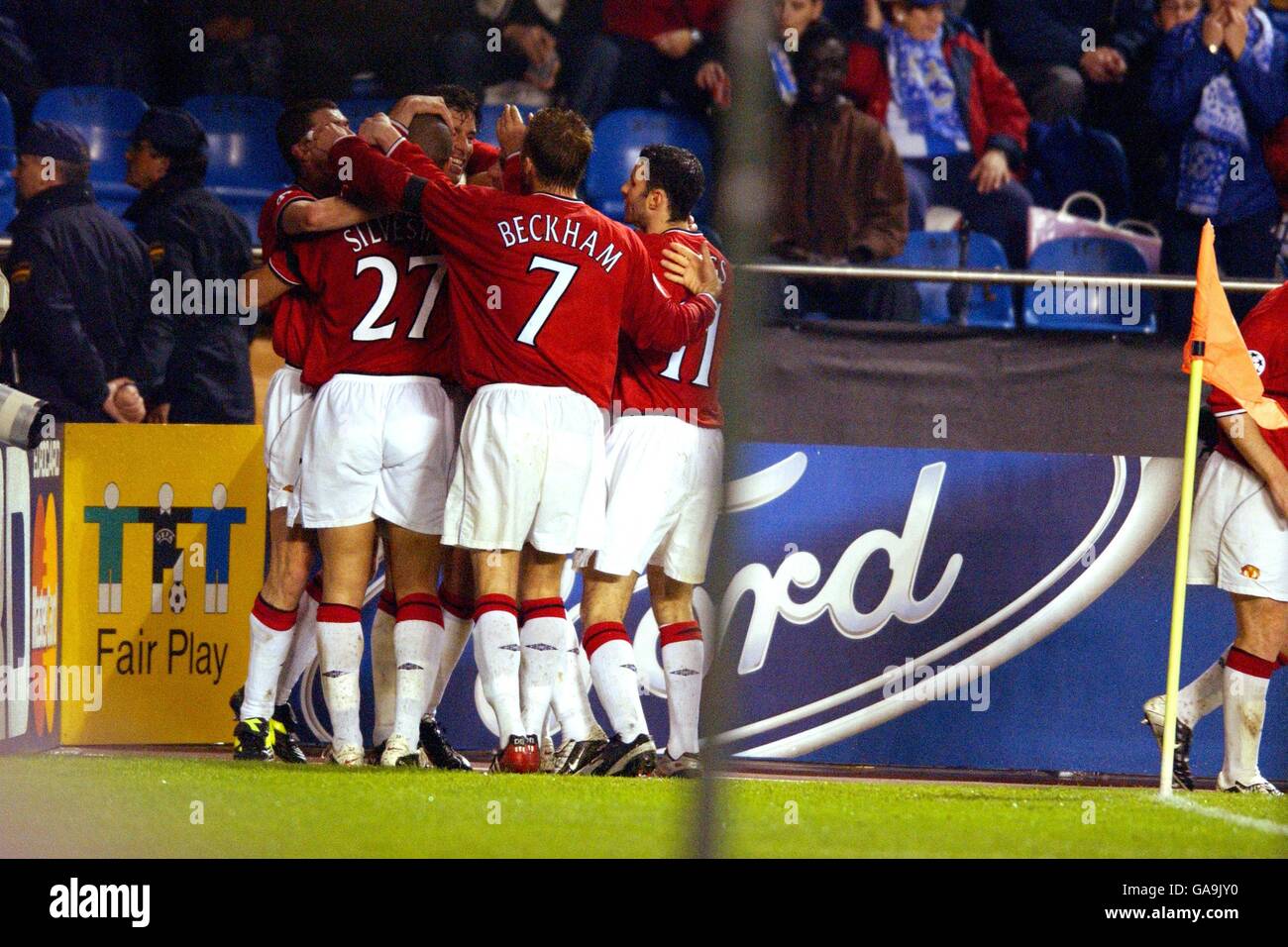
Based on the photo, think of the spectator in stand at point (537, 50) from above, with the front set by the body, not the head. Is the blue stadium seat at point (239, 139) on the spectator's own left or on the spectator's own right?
on the spectator's own right

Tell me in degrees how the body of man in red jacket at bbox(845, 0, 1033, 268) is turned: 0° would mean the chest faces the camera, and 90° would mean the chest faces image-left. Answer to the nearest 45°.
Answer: approximately 0°

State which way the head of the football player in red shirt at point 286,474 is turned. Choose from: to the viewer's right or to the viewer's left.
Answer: to the viewer's right

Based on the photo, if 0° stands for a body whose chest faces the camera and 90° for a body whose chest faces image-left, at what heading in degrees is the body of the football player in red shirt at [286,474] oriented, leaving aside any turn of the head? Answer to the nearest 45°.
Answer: approximately 270°

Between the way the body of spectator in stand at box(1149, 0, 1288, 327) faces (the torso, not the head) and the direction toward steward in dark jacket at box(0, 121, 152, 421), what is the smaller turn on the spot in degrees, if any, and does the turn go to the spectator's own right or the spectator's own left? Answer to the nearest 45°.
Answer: approximately 45° to the spectator's own right

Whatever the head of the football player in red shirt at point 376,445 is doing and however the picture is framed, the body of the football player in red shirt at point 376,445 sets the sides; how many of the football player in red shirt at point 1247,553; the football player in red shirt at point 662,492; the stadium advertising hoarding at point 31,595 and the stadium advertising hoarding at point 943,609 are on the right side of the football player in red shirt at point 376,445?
3

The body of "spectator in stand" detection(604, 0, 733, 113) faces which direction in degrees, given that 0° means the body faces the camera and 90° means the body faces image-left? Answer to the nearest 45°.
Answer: approximately 0°
